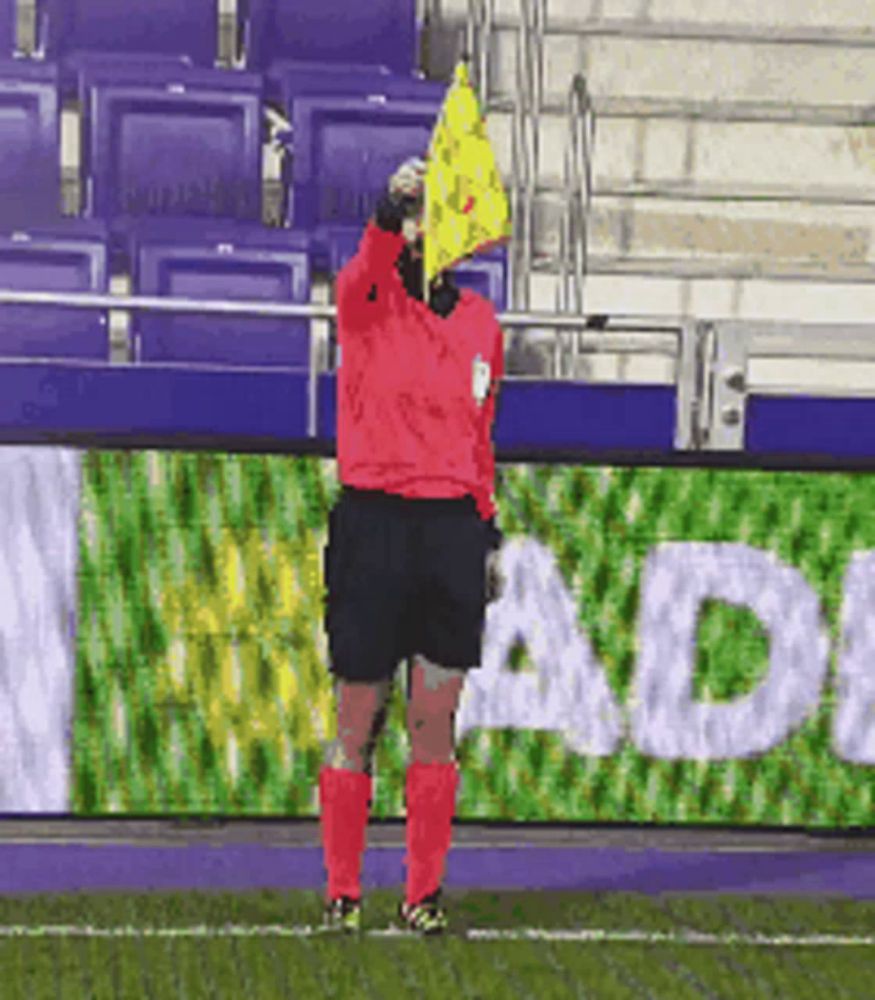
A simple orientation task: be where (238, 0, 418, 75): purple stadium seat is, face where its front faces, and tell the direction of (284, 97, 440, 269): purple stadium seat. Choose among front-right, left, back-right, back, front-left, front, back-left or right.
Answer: front

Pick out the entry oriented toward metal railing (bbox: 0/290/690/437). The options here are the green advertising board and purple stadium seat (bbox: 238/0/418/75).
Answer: the purple stadium seat

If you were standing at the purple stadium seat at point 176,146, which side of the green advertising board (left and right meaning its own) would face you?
back

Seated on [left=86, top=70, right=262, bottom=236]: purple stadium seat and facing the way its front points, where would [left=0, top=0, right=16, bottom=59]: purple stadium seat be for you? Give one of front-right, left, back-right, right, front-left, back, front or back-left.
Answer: back-right

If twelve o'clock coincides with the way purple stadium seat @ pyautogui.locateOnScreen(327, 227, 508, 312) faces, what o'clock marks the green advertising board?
The green advertising board is roughly at 12 o'clock from the purple stadium seat.

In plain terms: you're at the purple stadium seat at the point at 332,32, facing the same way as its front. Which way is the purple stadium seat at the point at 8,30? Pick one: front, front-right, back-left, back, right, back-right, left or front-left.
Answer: right

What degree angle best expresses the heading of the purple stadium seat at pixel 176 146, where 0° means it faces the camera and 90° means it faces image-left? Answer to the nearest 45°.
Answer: approximately 0°

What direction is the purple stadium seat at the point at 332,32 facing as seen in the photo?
toward the camera

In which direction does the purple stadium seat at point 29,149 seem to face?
toward the camera

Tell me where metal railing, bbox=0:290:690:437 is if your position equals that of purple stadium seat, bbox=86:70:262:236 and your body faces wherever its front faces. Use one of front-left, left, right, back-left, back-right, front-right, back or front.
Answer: front

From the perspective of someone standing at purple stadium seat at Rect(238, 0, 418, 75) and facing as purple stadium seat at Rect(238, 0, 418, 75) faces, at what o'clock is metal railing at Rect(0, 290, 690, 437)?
The metal railing is roughly at 12 o'clock from the purple stadium seat.
